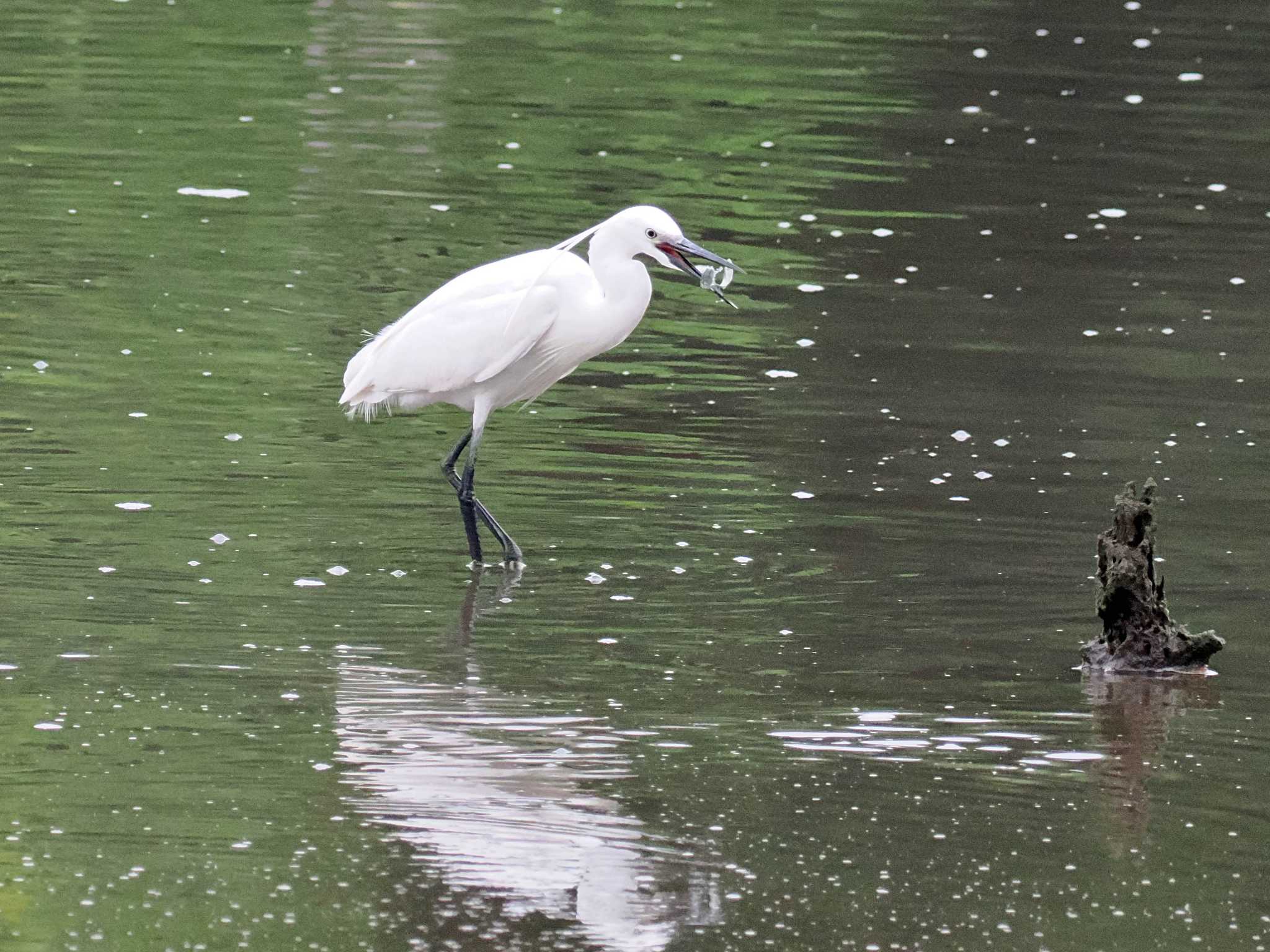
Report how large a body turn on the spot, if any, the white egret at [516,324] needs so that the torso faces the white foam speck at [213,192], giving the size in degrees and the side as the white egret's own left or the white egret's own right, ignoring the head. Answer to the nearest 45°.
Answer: approximately 90° to the white egret's own left

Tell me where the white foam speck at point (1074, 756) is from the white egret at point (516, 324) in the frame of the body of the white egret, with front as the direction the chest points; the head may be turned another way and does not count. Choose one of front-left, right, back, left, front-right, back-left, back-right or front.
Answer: front-right

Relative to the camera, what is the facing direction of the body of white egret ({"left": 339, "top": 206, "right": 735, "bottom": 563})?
to the viewer's right

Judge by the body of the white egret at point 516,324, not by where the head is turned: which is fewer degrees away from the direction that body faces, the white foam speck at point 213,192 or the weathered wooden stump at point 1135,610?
the weathered wooden stump

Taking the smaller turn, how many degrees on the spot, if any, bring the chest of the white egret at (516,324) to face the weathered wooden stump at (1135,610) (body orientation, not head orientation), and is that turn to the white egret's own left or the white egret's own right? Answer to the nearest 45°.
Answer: approximately 45° to the white egret's own right
